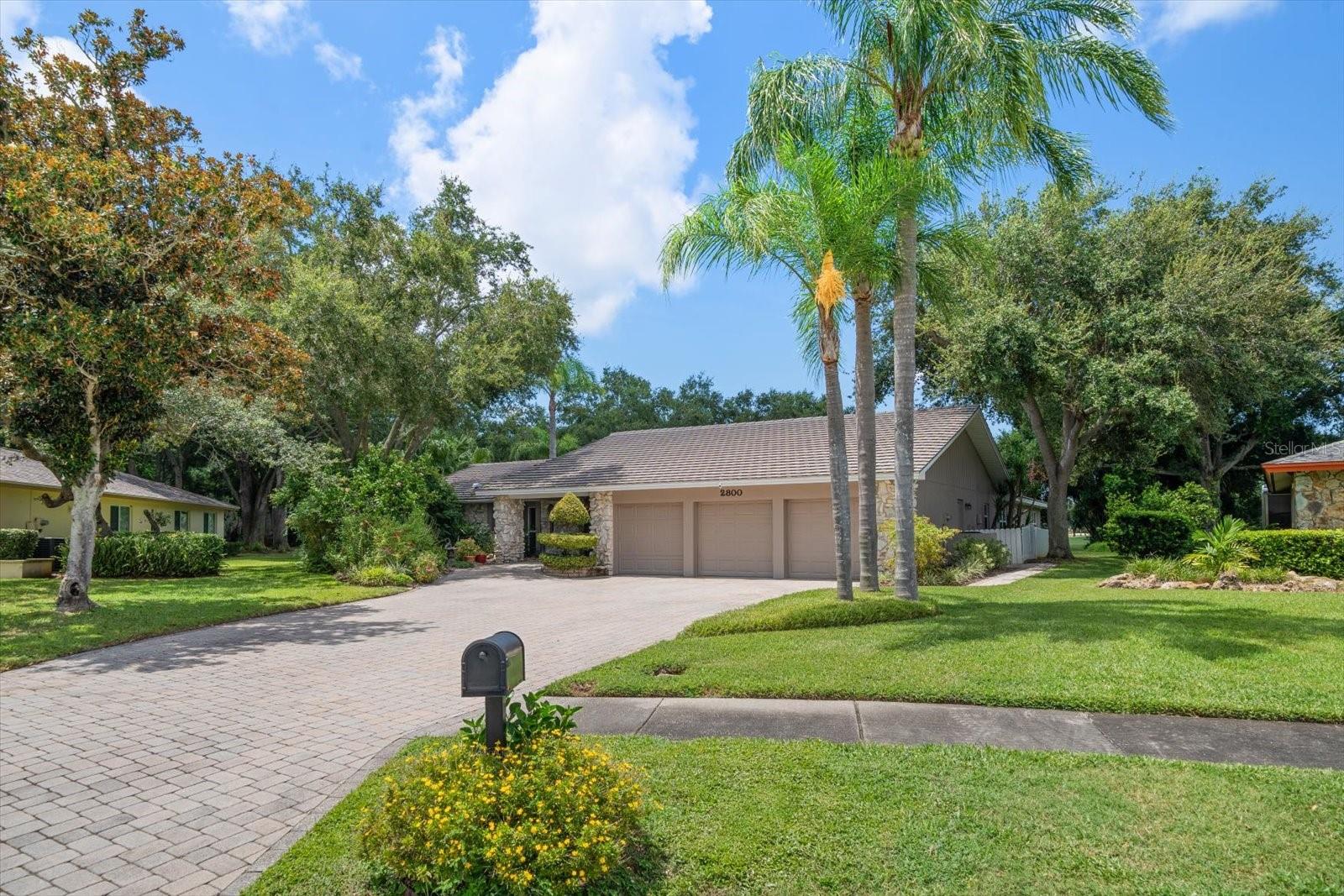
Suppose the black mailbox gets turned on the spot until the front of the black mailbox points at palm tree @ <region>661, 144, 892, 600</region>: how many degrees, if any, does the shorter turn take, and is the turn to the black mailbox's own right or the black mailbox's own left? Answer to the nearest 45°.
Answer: approximately 135° to the black mailbox's own left

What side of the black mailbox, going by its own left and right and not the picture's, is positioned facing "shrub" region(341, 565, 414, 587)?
back

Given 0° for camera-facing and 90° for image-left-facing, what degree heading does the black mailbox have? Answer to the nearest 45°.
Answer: approximately 0°

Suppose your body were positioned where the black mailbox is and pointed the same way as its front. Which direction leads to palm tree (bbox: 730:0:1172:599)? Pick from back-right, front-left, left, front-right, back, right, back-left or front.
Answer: back-left

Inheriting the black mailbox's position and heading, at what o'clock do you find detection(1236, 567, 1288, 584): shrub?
The shrub is roughly at 8 o'clock from the black mailbox.

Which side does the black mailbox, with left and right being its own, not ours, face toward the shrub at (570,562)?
back

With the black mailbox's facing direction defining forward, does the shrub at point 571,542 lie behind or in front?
behind

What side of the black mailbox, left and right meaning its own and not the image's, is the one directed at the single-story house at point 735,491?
back

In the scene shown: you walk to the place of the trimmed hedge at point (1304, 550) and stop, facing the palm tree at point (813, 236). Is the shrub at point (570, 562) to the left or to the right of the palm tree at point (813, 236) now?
right

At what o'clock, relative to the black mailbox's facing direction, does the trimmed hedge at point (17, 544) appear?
The trimmed hedge is roughly at 5 o'clock from the black mailbox.

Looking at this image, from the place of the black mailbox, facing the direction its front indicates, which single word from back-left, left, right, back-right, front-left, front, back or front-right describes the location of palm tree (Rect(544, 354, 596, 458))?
back

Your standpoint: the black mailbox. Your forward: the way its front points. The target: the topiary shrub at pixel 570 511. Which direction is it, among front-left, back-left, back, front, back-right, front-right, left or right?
back
